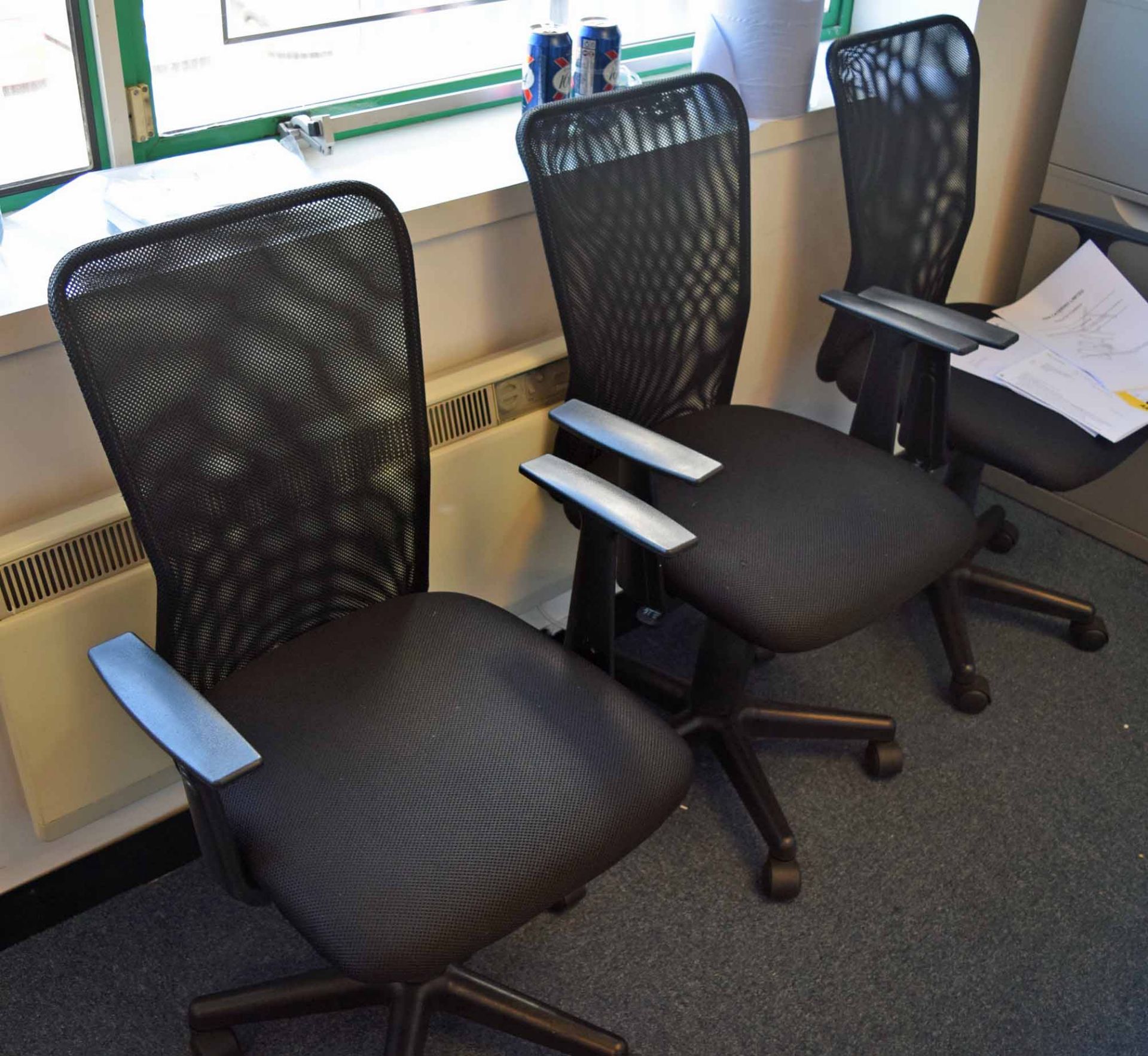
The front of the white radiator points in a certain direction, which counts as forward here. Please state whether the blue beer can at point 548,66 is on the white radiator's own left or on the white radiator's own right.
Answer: on the white radiator's own left

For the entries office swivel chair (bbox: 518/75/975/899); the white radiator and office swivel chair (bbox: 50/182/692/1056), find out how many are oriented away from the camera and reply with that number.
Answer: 0

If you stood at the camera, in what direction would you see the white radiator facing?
facing the viewer and to the right of the viewer

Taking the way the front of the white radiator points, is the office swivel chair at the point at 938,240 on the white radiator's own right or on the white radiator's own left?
on the white radiator's own left

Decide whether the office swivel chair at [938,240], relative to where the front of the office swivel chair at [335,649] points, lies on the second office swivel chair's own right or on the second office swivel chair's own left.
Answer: on the second office swivel chair's own left

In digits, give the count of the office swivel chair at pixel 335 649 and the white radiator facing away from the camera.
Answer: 0

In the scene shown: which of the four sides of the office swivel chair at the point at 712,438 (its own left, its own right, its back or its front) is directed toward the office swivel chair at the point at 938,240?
left

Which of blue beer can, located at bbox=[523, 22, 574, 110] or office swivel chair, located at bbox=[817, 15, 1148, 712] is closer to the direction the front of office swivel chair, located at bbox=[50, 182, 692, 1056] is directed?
the office swivel chair

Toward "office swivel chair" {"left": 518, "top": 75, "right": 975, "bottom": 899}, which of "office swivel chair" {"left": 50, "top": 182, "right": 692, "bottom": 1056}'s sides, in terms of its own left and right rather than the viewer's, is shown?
left

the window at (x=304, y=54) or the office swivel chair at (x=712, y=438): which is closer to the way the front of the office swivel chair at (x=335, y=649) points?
the office swivel chair

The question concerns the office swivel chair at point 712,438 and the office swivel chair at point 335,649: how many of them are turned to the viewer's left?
0
